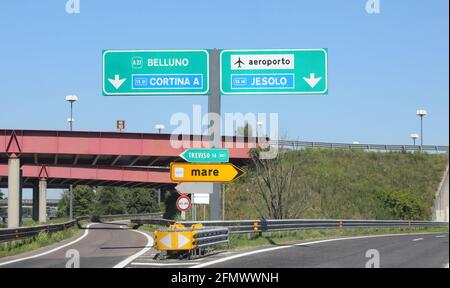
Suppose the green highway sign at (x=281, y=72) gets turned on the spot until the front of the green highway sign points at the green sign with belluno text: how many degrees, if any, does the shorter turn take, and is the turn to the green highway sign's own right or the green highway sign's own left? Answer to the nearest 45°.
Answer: approximately 90° to the green highway sign's own right

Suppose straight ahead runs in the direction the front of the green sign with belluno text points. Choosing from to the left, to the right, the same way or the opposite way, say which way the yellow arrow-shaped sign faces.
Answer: the same way

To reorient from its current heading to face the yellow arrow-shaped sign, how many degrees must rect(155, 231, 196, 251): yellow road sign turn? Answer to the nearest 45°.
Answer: approximately 180°

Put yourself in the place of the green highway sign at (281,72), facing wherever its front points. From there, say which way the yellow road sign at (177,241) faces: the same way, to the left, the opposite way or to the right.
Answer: the same way

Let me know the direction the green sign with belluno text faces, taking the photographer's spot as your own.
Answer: facing the viewer

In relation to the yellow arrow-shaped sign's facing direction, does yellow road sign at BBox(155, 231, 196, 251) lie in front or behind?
in front

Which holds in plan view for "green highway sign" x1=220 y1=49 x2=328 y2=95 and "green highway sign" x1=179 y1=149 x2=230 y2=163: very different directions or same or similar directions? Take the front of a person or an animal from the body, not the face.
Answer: same or similar directions

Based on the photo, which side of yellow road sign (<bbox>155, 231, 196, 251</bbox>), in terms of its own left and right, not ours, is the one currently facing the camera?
front

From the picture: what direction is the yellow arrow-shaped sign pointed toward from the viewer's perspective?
toward the camera

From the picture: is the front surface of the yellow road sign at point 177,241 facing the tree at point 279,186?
no

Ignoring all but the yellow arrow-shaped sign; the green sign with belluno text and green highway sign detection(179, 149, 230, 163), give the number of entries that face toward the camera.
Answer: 3

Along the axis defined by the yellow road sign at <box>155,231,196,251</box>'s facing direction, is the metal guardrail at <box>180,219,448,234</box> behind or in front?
behind

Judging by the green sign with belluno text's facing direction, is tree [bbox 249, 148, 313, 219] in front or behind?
behind
